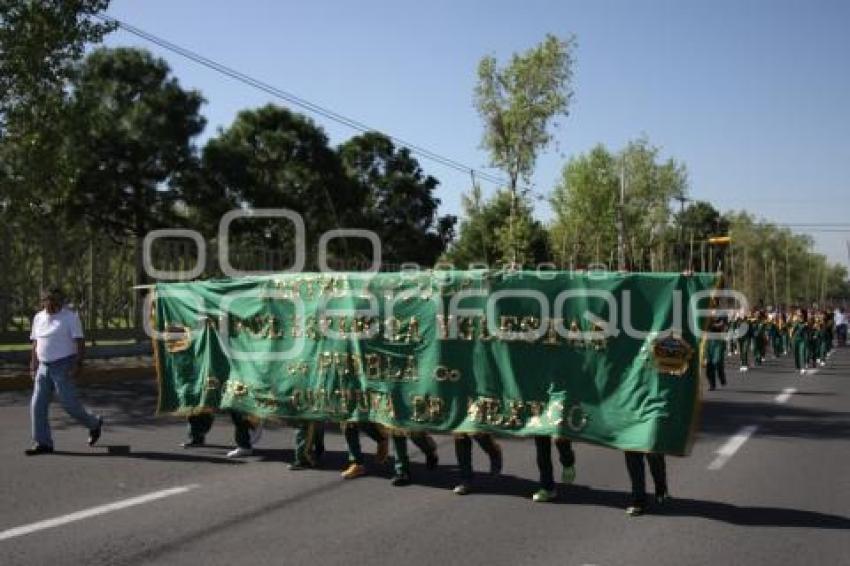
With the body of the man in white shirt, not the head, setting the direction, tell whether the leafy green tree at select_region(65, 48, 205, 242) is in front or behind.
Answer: behind

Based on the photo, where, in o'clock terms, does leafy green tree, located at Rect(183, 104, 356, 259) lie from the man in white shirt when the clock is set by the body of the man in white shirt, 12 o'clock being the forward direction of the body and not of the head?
The leafy green tree is roughly at 5 o'clock from the man in white shirt.

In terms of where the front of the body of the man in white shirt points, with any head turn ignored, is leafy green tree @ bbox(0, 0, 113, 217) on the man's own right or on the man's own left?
on the man's own right

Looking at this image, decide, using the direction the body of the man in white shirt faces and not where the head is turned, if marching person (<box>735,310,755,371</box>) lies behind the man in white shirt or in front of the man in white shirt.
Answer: behind

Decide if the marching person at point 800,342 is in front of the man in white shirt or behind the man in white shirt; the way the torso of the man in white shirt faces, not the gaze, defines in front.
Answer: behind
